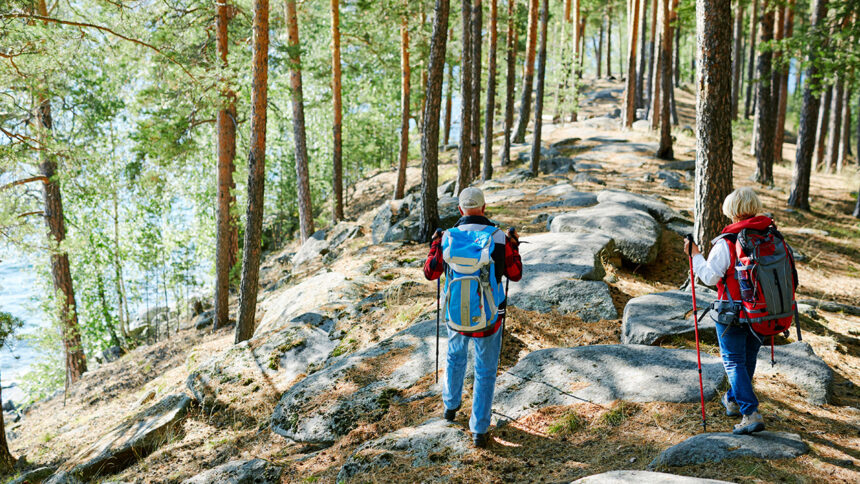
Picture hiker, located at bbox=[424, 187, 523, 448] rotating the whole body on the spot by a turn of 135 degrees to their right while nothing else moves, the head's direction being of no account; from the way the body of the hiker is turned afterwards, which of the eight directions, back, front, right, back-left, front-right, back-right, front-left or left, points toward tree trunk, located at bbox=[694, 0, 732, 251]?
left

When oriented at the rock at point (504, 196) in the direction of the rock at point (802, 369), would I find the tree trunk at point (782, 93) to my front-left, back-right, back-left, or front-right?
back-left

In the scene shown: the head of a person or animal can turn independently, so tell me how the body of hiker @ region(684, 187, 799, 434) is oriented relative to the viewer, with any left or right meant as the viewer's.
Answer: facing away from the viewer and to the left of the viewer

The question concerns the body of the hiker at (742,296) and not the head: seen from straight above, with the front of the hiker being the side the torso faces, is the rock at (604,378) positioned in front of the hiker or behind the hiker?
in front

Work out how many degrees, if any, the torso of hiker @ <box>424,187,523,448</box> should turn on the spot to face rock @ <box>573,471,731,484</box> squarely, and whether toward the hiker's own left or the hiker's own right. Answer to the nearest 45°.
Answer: approximately 135° to the hiker's own right

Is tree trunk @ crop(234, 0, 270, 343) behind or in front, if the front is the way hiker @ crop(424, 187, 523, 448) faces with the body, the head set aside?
in front

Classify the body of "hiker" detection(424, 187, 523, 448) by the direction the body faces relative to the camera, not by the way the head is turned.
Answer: away from the camera

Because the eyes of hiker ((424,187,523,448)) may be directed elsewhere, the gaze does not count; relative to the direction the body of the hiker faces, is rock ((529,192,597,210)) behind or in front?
in front

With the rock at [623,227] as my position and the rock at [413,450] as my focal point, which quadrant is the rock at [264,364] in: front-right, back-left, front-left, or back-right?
front-right

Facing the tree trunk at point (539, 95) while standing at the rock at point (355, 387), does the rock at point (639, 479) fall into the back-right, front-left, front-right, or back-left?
back-right

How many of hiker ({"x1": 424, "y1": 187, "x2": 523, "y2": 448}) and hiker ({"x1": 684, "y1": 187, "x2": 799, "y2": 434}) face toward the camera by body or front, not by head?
0

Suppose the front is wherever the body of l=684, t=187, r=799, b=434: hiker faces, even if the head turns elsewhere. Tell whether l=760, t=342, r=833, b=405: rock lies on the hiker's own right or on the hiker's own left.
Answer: on the hiker's own right

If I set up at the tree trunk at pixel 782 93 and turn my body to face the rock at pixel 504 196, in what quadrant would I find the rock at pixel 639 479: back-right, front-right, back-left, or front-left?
front-left
